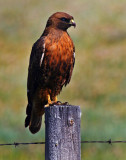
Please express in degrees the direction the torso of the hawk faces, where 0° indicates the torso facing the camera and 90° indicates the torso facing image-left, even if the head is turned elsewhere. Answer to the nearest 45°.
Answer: approximately 315°
